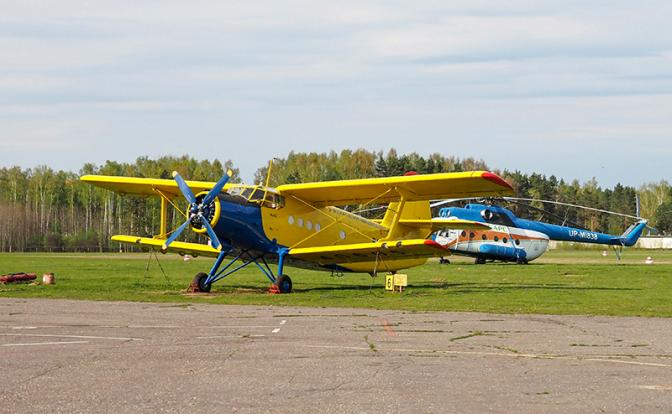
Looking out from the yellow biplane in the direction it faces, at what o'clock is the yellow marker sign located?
The yellow marker sign is roughly at 8 o'clock from the yellow biplane.

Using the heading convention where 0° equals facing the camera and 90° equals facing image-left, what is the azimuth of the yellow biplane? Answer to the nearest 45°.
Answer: approximately 45°
